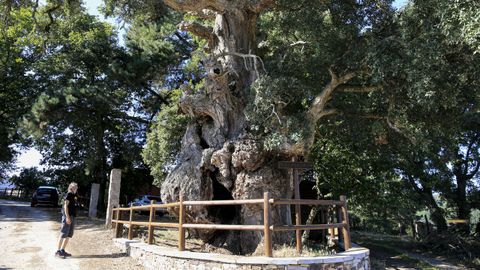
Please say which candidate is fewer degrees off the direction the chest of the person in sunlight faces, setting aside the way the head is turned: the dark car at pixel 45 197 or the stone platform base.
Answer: the stone platform base

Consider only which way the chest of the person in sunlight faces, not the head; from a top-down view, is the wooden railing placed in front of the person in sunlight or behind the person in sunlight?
in front

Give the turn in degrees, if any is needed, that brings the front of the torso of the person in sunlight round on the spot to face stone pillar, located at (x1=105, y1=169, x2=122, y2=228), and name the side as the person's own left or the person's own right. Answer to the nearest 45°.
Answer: approximately 90° to the person's own left

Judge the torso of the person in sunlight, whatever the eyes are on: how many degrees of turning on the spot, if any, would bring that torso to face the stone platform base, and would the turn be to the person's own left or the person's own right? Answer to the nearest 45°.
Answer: approximately 45° to the person's own right

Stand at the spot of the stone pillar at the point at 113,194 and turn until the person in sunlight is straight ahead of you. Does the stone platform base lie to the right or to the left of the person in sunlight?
left

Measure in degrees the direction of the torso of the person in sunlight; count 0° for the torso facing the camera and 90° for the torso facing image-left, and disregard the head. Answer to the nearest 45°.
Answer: approximately 270°

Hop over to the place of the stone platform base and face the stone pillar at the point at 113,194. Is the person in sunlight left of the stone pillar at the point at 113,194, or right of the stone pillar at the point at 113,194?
left

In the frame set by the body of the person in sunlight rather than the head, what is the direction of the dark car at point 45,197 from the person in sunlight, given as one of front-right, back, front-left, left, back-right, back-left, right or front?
left
